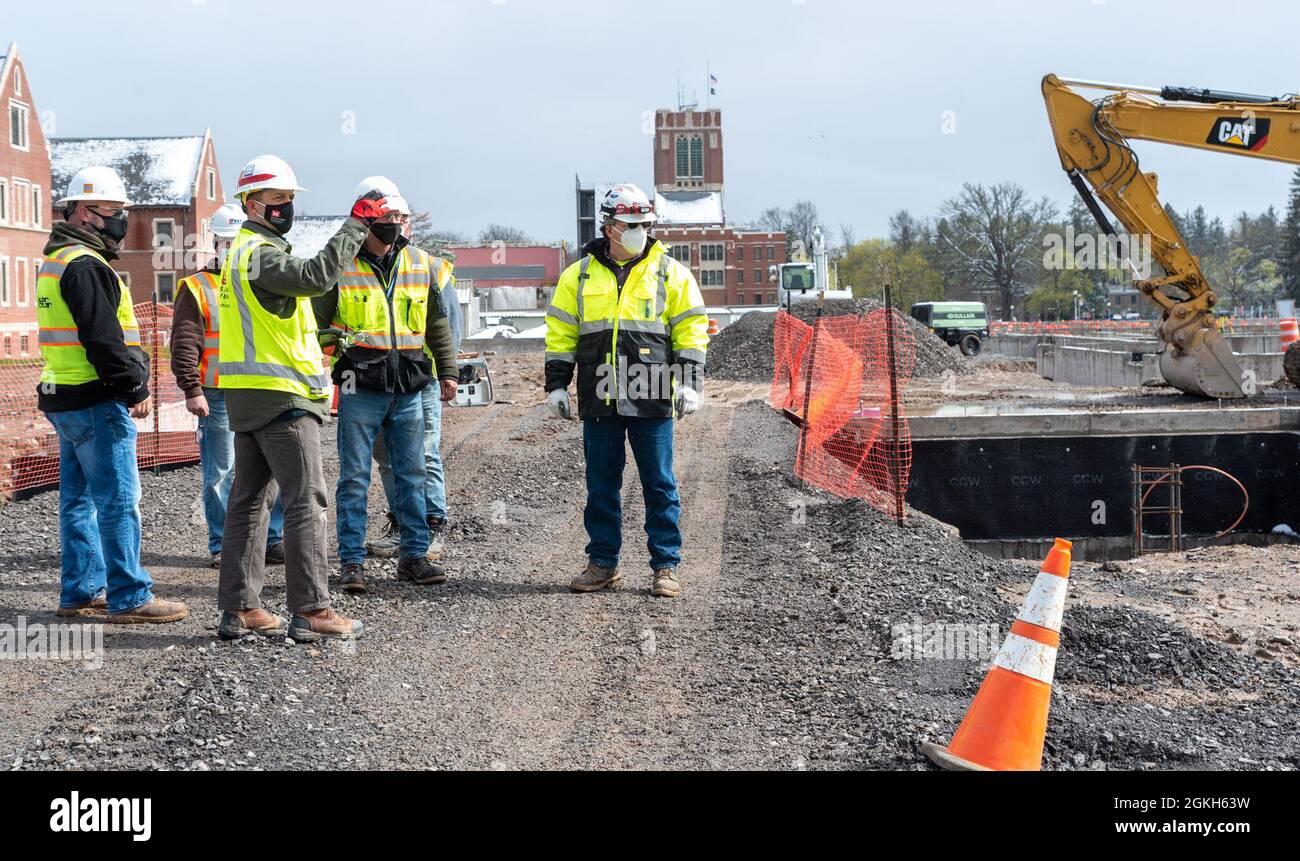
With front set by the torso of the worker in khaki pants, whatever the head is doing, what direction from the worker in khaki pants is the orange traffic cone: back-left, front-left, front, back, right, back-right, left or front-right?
front-right

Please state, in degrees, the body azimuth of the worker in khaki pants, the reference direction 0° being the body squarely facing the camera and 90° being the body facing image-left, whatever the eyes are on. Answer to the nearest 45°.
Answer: approximately 270°

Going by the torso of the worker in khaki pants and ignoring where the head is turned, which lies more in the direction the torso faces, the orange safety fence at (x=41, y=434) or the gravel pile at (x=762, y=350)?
the gravel pile

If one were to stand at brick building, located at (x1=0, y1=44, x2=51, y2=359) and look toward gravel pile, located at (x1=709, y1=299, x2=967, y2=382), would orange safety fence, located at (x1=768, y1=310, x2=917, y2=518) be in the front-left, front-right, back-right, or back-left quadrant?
front-right

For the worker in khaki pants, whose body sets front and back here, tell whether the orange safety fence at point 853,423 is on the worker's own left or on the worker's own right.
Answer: on the worker's own left

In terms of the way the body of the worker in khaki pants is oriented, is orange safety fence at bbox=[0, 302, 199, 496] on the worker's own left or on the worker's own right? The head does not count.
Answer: on the worker's own left

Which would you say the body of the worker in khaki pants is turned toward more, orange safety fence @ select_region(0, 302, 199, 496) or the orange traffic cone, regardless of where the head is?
the orange traffic cone

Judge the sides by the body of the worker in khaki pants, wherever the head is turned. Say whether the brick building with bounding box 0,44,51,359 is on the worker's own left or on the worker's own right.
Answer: on the worker's own left
